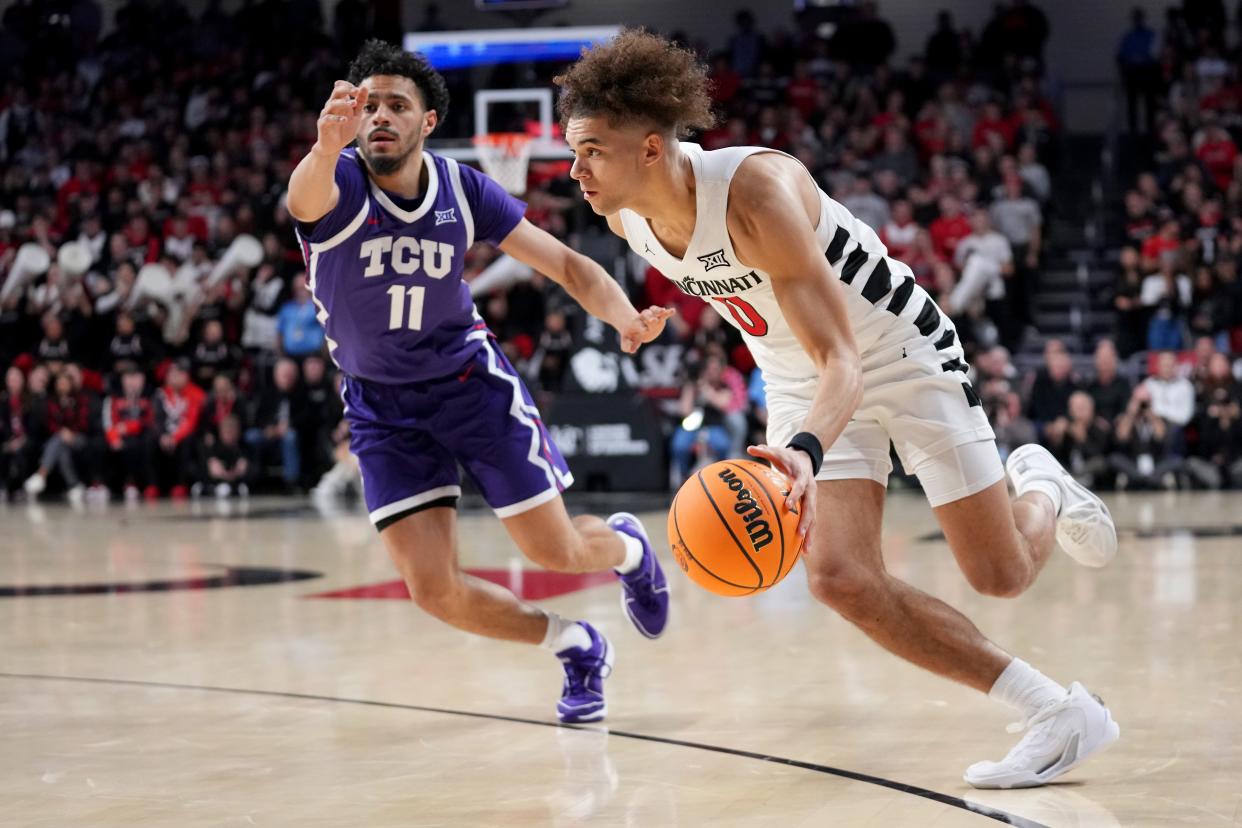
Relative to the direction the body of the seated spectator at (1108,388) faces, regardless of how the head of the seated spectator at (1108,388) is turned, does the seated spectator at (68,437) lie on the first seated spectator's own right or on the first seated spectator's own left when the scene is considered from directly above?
on the first seated spectator's own right

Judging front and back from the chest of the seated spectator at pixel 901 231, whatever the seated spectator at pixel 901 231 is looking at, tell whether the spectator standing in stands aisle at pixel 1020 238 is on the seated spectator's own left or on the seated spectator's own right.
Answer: on the seated spectator's own left

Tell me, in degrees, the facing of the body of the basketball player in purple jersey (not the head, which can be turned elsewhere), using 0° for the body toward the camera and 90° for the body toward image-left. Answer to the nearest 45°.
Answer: approximately 0°

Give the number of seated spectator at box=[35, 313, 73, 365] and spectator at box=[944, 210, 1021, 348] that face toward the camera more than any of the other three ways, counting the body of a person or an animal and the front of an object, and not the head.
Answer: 2

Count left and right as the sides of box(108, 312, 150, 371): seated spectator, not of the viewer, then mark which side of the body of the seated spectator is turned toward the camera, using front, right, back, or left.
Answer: front

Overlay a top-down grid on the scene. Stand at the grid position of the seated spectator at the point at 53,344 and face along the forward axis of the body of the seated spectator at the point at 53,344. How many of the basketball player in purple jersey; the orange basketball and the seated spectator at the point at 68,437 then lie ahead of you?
3

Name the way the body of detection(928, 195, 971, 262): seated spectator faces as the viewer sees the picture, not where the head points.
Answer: toward the camera

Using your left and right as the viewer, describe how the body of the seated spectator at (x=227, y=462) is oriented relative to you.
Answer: facing the viewer

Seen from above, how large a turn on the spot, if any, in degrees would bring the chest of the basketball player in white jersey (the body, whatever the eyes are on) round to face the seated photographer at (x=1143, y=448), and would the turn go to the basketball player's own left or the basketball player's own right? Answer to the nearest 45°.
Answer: approximately 135° to the basketball player's own right

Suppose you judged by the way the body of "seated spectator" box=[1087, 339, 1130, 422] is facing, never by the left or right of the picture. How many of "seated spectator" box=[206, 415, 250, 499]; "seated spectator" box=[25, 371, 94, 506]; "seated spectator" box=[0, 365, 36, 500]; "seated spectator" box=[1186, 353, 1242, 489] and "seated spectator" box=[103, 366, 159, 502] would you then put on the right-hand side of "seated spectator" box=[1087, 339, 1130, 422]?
4

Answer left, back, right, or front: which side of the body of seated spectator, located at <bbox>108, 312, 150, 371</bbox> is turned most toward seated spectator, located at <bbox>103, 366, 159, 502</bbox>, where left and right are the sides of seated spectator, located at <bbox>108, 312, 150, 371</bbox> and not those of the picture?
front

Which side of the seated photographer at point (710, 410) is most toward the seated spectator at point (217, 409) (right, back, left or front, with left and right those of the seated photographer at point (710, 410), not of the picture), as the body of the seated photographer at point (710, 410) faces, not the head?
right
